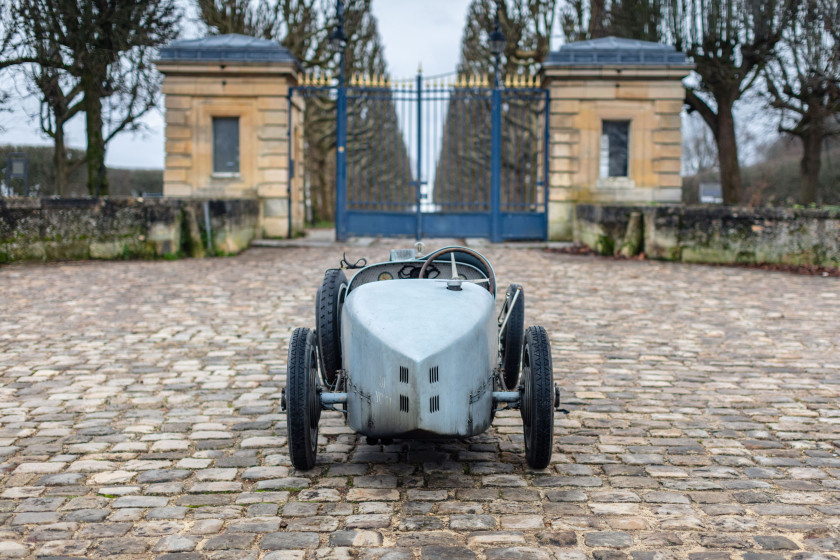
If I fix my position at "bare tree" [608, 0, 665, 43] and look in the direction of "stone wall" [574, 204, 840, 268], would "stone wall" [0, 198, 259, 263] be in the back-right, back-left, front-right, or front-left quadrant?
front-right

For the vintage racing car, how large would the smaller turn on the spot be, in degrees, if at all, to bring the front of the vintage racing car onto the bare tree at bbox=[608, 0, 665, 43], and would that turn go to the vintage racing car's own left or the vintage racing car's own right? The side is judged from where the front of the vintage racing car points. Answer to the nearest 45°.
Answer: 0° — it already faces it

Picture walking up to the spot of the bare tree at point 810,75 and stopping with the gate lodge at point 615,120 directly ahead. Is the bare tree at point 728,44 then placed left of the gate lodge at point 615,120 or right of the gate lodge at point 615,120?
right

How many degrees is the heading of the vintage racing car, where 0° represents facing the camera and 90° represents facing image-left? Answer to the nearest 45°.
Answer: approximately 180°

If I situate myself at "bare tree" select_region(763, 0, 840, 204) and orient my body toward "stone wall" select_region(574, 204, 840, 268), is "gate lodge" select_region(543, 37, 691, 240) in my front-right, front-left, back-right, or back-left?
front-right

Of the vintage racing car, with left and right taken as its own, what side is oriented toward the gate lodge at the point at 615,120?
front

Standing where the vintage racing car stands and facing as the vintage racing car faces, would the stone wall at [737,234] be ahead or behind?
ahead

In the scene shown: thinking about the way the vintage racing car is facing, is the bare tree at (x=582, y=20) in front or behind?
in front

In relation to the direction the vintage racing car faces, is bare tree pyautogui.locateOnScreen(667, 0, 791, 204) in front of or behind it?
in front
